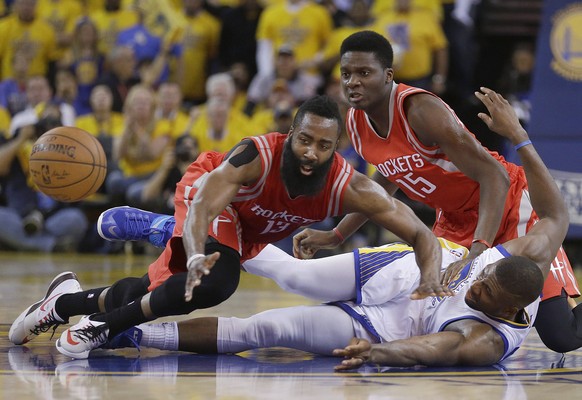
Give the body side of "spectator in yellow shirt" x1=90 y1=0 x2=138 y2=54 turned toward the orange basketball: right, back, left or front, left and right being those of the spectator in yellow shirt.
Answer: front

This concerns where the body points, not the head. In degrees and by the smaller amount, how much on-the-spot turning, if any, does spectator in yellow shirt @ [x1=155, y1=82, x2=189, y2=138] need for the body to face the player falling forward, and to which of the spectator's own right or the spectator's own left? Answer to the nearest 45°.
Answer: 0° — they already face them

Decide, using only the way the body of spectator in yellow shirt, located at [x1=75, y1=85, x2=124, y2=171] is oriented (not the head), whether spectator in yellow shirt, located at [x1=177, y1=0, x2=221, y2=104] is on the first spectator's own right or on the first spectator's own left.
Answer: on the first spectator's own left

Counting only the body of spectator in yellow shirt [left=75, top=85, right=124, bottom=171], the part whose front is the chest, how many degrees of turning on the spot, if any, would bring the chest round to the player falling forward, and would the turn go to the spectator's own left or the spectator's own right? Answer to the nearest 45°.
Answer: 0° — they already face them

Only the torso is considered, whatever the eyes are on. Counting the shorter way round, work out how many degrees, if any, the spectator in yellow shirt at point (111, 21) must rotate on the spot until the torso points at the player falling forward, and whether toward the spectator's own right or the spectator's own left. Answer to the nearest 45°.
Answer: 0° — they already face them

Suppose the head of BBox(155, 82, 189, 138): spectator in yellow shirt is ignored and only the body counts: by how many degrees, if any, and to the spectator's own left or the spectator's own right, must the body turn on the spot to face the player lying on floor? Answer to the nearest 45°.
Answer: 0° — they already face them

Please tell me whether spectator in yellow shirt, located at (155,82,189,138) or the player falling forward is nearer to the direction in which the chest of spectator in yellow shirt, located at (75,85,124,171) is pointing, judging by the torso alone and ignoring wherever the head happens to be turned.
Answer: the player falling forward

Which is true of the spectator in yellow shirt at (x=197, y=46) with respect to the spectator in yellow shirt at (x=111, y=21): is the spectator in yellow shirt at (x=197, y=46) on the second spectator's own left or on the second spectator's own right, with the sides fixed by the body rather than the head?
on the second spectator's own left

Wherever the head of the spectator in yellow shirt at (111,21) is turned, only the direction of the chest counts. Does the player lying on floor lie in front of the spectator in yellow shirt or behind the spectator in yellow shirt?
in front
